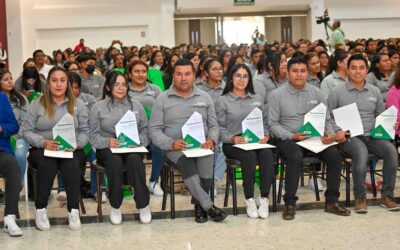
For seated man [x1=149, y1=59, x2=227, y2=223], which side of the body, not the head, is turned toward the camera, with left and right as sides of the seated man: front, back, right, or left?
front

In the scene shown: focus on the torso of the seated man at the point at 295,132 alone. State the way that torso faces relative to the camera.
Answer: toward the camera

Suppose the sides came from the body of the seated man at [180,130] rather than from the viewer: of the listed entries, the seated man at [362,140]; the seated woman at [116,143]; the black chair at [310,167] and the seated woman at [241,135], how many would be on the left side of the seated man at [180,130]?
3

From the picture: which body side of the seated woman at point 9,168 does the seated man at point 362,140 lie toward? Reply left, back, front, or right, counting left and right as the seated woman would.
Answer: left

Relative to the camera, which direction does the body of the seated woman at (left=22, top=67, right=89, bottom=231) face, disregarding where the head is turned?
toward the camera

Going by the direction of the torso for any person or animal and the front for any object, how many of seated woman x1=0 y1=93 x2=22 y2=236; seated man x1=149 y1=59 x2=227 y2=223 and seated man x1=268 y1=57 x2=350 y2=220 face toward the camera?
3

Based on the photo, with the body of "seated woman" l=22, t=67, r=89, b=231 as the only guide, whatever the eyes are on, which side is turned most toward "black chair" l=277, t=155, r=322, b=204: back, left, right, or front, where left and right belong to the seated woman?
left

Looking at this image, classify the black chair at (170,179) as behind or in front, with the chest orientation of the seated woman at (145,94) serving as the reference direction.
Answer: in front

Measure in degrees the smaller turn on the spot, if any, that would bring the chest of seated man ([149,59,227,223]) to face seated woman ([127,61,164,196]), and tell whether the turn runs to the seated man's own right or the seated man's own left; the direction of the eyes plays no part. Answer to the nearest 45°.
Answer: approximately 135° to the seated man's own right

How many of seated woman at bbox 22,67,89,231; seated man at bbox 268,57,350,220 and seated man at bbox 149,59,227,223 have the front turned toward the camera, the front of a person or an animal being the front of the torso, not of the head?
3
